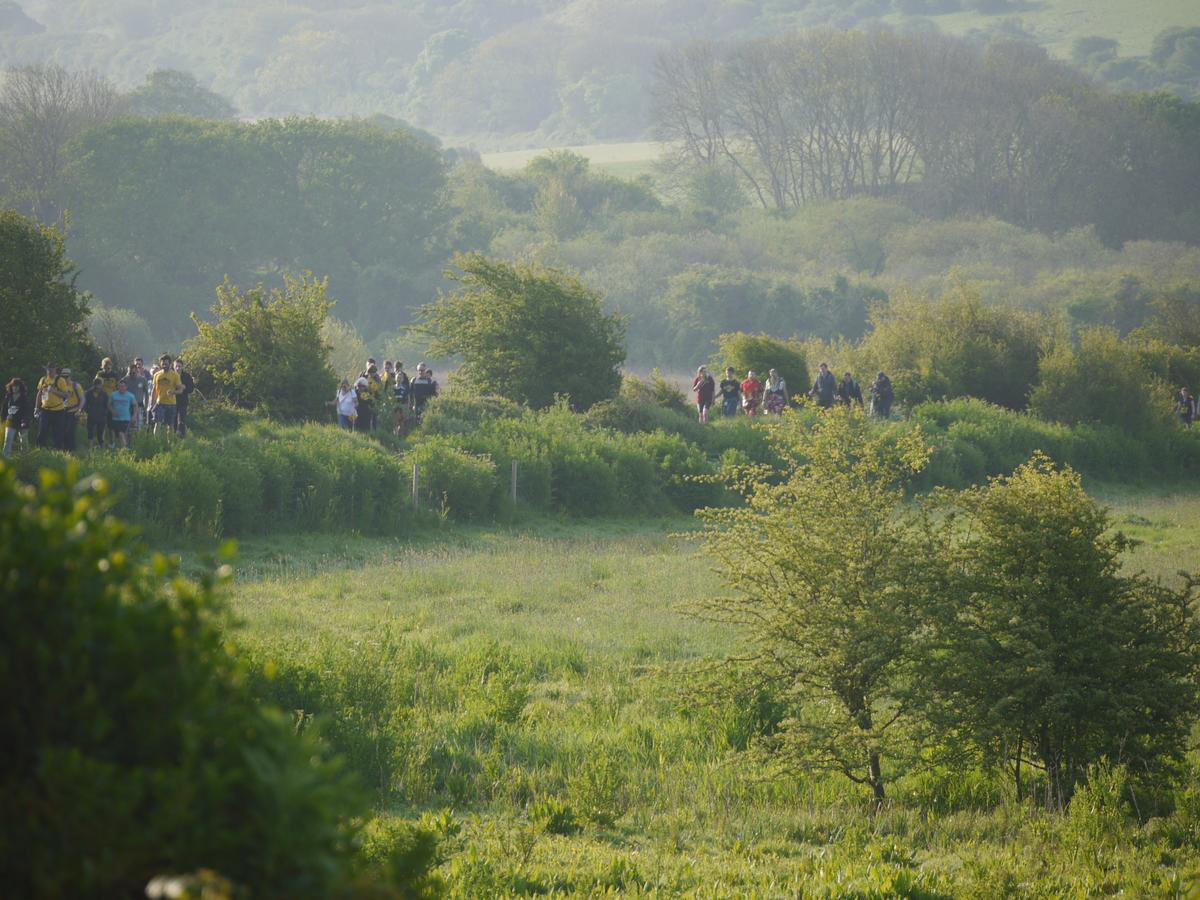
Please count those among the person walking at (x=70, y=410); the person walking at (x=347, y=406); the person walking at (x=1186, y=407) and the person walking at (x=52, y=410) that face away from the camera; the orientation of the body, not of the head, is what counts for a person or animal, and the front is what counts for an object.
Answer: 0

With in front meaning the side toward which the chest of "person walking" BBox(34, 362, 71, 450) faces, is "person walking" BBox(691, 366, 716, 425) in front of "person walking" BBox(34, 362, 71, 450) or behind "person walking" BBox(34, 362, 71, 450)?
behind

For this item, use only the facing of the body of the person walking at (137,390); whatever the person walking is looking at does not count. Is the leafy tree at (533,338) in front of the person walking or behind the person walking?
behind

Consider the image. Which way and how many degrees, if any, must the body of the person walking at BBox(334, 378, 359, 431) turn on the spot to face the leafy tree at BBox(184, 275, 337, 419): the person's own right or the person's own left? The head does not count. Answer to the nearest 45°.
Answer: approximately 90° to the person's own right

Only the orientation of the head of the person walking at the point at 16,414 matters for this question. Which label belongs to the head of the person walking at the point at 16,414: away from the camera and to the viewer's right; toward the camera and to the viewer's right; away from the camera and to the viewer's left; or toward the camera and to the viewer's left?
toward the camera and to the viewer's left

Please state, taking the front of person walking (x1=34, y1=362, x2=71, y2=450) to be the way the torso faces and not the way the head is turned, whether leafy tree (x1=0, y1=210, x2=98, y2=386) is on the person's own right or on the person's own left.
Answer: on the person's own right

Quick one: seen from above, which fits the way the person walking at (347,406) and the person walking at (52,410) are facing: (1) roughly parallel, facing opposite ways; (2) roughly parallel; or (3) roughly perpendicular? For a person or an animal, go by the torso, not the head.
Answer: roughly parallel

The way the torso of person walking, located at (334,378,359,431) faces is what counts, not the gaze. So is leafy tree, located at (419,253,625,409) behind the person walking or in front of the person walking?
behind

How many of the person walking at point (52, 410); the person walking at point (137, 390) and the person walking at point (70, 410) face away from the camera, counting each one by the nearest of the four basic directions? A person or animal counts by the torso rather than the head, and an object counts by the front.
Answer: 0

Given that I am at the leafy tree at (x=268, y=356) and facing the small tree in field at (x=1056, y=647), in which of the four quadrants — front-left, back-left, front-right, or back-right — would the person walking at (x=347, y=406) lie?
front-left

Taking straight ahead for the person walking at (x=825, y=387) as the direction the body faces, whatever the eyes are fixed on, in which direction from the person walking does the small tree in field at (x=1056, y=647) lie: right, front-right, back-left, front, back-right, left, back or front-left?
front-left

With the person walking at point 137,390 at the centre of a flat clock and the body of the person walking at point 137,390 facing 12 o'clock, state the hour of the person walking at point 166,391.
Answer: the person walking at point 166,391 is roughly at 10 o'clock from the person walking at point 137,390.

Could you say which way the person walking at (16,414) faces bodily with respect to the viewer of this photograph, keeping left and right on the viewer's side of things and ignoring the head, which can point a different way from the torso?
facing the viewer and to the left of the viewer
